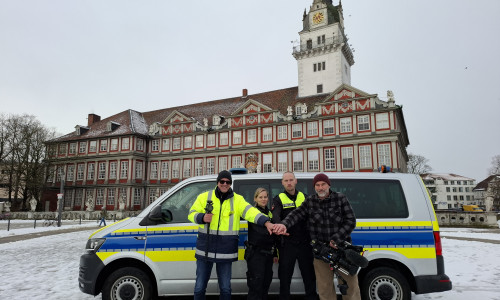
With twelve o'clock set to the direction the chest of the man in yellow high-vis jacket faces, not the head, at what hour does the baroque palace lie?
The baroque palace is roughly at 6 o'clock from the man in yellow high-vis jacket.

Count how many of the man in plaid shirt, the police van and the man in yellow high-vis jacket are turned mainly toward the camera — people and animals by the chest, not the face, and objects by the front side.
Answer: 2

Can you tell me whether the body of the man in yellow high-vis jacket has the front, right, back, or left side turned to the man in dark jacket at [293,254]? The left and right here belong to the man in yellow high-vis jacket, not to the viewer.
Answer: left

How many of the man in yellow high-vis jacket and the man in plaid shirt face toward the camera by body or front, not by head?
2

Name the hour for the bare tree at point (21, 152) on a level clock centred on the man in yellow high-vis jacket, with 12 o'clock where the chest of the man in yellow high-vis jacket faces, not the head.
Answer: The bare tree is roughly at 5 o'clock from the man in yellow high-vis jacket.

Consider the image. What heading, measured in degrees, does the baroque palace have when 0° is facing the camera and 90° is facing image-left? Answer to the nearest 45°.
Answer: approximately 45°

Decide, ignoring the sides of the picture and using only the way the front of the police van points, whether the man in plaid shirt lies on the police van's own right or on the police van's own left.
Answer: on the police van's own left

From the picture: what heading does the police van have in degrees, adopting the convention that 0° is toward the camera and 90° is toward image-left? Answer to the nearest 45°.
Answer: approximately 90°
